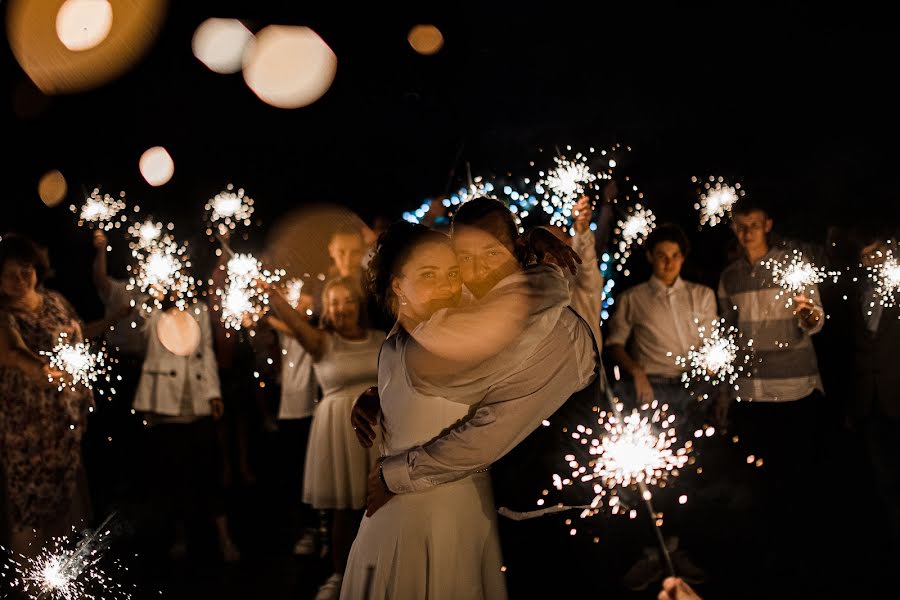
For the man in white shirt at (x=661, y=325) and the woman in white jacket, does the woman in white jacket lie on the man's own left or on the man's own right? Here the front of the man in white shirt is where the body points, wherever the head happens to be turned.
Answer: on the man's own right

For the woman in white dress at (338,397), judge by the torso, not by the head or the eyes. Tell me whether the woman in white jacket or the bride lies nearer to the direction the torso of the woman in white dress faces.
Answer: the bride

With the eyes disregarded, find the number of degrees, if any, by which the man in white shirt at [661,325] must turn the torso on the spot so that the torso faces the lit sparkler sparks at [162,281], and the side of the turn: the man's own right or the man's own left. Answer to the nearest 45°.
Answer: approximately 90° to the man's own right

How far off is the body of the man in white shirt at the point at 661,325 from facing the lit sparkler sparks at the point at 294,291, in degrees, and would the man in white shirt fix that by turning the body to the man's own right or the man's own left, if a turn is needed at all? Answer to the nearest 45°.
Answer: approximately 90° to the man's own right

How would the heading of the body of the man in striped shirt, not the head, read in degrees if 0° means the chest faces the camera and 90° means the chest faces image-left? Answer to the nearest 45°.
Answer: approximately 0°

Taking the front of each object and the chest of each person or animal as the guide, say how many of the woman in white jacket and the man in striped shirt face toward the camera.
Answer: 2
